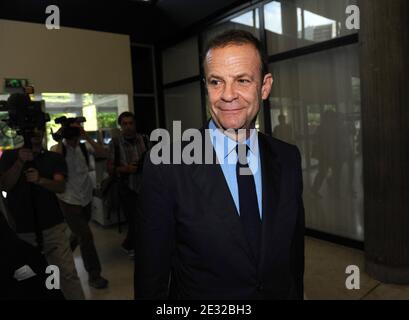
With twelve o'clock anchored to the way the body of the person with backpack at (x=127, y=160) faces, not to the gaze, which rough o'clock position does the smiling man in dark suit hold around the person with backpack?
The smiling man in dark suit is roughly at 12 o'clock from the person with backpack.

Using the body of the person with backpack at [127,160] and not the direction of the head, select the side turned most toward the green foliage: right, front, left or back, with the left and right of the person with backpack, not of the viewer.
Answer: back

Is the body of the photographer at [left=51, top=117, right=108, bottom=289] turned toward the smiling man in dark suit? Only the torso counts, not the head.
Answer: yes

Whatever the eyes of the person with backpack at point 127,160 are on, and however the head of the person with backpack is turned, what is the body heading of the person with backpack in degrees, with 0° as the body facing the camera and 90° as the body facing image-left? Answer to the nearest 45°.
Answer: approximately 0°

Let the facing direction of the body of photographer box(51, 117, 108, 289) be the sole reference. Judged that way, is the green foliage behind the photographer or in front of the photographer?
behind
